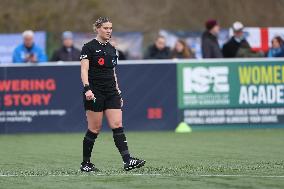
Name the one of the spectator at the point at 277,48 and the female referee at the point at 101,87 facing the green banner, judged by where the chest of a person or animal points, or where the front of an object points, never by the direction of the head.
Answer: the spectator

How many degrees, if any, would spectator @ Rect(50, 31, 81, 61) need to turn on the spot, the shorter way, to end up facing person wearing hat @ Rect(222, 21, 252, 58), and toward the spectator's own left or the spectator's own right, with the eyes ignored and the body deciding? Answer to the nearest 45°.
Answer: approximately 90° to the spectator's own left

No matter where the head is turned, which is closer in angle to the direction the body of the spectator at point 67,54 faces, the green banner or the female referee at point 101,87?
the female referee

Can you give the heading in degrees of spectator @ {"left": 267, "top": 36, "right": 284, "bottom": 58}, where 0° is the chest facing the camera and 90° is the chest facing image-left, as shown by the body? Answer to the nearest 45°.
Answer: approximately 45°
